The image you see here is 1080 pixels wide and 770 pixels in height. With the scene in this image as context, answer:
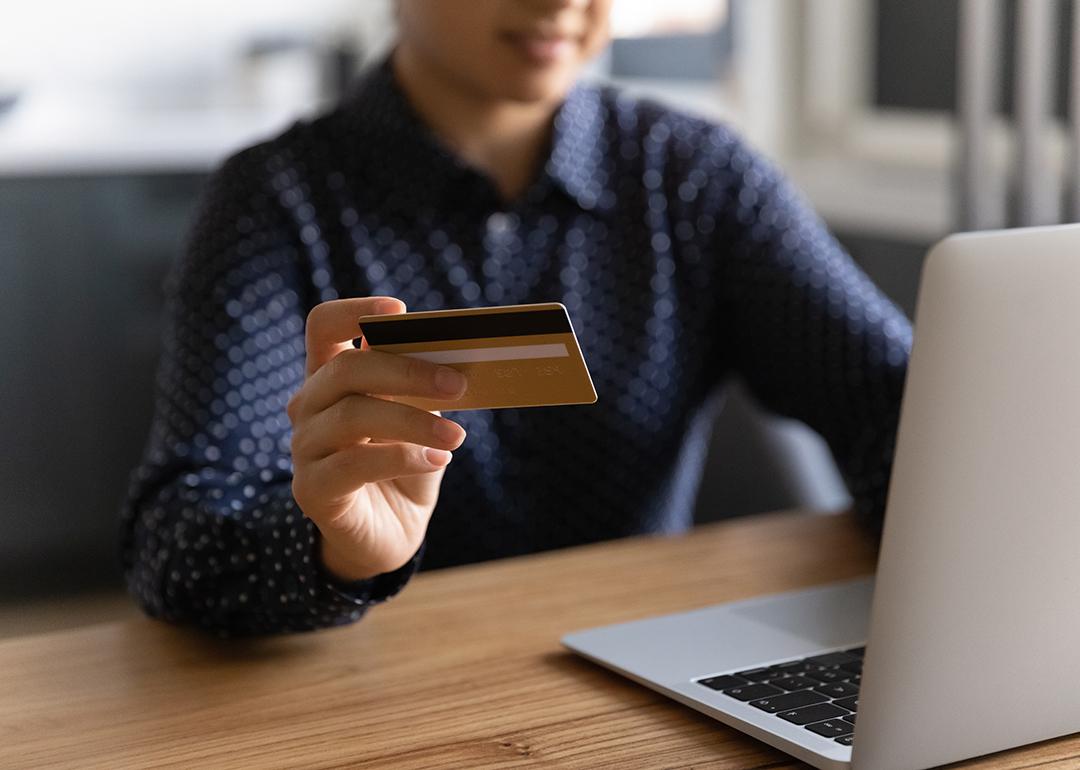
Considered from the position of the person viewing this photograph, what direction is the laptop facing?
facing away from the viewer and to the left of the viewer

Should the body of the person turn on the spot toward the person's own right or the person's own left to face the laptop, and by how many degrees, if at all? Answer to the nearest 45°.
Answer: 0° — they already face it

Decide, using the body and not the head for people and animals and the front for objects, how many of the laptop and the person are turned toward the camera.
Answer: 1

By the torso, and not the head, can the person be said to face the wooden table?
yes

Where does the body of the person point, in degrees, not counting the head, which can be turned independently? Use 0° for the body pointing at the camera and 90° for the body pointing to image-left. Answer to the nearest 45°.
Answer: approximately 0°
